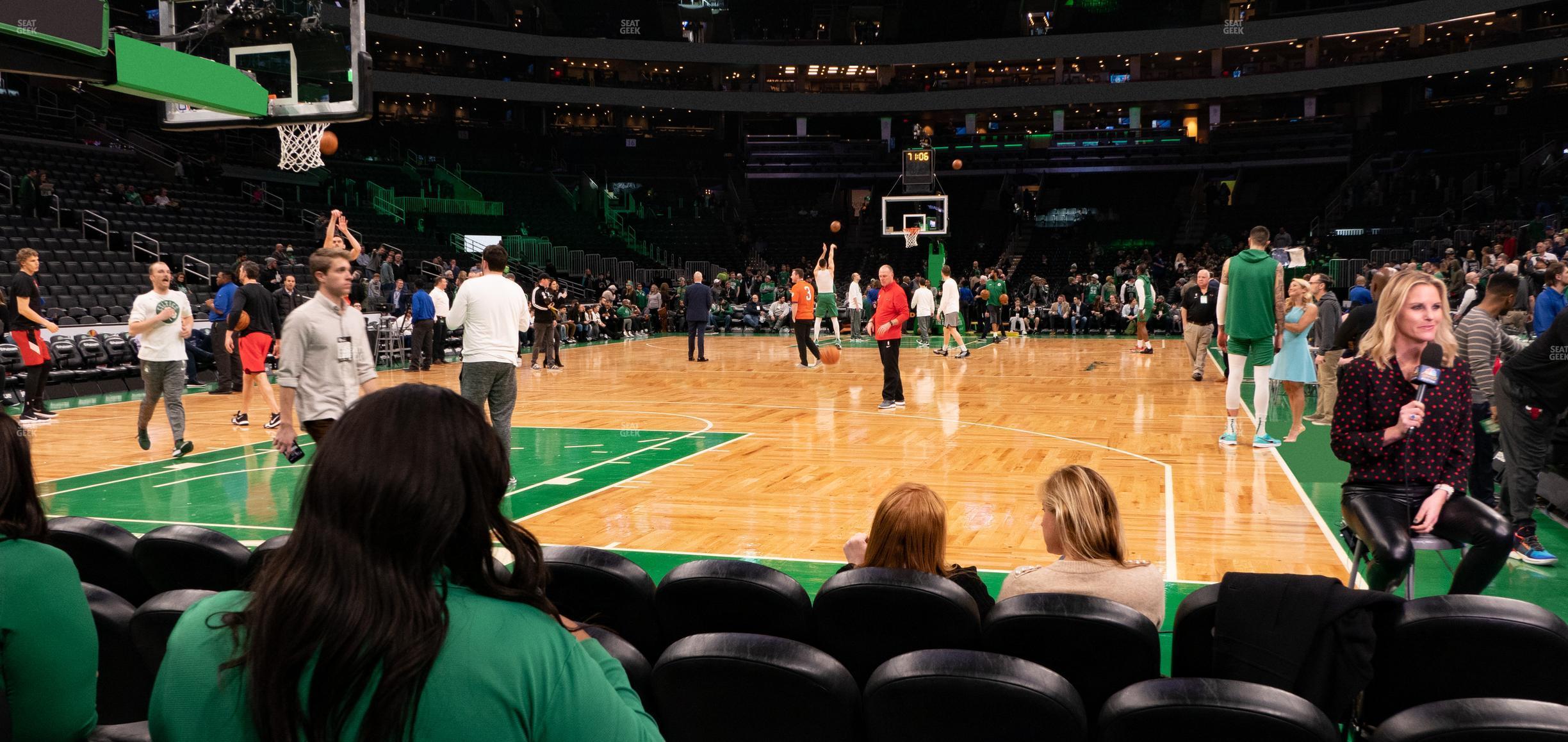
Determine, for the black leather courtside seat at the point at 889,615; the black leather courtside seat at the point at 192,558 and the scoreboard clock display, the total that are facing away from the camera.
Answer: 2

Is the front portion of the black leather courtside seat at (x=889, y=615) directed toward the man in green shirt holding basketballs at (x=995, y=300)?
yes

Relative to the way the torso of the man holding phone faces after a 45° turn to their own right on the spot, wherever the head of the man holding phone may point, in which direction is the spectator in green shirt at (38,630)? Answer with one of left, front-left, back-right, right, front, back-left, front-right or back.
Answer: front

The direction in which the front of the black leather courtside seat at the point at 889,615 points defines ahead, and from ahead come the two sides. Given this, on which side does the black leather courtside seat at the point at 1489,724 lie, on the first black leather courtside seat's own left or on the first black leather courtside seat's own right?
on the first black leather courtside seat's own right

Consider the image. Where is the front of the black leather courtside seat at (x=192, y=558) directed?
away from the camera

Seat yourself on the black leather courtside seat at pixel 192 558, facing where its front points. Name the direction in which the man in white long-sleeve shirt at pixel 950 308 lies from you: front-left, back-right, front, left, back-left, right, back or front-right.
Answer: front-right

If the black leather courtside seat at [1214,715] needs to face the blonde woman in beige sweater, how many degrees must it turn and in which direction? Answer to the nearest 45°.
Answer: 0° — it already faces them

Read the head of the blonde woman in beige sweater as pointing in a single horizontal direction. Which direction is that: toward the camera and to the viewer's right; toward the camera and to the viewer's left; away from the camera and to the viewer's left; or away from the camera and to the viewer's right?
away from the camera and to the viewer's left

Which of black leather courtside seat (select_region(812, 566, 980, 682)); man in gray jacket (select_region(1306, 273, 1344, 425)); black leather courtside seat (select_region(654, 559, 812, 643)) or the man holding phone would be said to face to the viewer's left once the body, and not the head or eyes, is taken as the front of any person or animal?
the man in gray jacket

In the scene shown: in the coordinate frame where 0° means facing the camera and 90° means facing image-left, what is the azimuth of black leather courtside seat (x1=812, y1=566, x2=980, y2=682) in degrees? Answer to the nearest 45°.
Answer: approximately 180°

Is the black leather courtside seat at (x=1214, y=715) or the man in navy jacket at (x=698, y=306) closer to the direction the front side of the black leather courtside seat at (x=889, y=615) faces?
the man in navy jacket

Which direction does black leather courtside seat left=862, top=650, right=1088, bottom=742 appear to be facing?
away from the camera

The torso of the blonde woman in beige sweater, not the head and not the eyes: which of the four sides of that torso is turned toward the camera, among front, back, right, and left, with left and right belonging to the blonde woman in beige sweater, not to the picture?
back

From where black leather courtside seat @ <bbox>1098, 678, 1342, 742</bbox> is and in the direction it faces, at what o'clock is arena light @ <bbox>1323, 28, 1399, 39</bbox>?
The arena light is roughly at 12 o'clock from the black leather courtside seat.

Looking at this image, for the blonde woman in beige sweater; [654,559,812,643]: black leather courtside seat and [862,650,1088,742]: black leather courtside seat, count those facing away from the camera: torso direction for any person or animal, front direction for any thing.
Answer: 3

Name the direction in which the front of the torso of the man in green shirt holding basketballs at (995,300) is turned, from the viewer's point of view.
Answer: toward the camera

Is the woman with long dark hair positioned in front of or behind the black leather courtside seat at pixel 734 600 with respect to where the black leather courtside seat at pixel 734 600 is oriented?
behind

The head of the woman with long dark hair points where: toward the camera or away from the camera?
away from the camera

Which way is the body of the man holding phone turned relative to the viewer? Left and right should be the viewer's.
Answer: facing the viewer and to the right of the viewer

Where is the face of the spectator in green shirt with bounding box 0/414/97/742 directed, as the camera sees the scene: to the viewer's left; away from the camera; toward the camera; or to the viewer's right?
away from the camera
